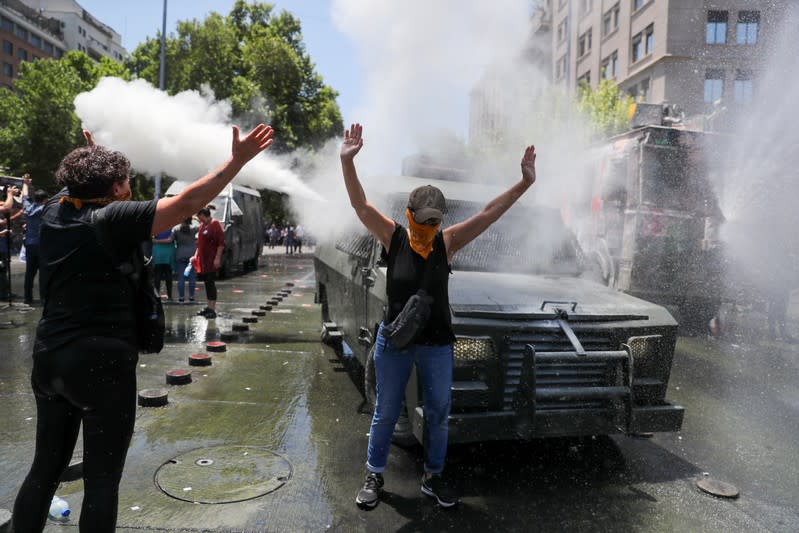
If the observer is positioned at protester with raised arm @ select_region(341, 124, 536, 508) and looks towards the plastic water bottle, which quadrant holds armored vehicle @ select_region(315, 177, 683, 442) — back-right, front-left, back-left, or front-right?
back-right

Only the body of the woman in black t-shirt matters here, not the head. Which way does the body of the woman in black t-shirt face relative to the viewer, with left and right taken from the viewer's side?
facing away from the viewer and to the right of the viewer

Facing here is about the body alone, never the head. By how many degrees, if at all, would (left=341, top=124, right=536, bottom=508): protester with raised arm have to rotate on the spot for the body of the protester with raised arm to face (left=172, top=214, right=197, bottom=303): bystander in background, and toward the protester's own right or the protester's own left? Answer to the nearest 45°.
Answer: approximately 135° to the protester's own right

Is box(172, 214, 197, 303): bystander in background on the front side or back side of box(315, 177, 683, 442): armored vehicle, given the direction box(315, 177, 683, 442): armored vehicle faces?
on the back side

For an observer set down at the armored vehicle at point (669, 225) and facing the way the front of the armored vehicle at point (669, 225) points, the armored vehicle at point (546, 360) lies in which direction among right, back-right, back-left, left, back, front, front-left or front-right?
front-right

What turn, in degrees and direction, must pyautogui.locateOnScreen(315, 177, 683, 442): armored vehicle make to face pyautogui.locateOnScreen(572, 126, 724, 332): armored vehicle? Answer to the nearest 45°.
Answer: approximately 135° to its left

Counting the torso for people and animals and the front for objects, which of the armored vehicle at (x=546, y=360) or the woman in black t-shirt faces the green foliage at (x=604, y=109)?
the woman in black t-shirt

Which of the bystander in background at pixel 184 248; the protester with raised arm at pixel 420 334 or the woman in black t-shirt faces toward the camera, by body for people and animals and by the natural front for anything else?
the protester with raised arm

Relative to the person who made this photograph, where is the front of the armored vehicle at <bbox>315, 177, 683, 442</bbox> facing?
facing the viewer and to the right of the viewer
